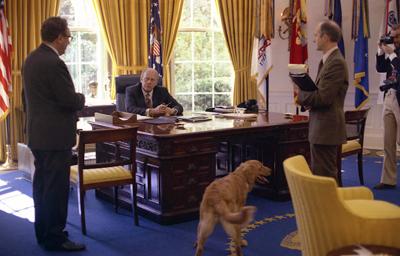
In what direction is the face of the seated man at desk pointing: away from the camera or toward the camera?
toward the camera

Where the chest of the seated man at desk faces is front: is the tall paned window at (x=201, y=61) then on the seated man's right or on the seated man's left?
on the seated man's left

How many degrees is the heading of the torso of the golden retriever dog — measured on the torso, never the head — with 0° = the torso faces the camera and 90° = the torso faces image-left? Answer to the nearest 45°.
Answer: approximately 225°

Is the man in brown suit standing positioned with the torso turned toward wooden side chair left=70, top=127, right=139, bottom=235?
yes

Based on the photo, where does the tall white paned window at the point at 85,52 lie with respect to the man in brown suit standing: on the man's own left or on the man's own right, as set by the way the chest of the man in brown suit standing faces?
on the man's own right

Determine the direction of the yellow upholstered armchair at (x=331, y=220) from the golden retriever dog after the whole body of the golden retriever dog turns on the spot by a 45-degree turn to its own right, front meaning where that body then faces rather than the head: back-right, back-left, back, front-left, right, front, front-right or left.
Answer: front-right

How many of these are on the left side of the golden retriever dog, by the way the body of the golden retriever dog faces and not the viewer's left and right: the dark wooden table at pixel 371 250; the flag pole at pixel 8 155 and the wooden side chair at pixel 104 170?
2

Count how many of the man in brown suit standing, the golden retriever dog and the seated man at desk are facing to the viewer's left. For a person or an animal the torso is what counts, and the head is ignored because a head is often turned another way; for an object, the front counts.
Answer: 1

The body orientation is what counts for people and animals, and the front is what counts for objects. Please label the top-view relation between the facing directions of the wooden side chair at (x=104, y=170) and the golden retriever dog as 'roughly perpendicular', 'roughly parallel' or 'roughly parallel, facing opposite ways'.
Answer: roughly perpendicular

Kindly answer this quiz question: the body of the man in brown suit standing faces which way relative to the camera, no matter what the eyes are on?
to the viewer's left

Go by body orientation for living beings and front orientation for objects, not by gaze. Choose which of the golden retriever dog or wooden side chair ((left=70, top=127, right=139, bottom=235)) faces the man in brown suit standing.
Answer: the golden retriever dog

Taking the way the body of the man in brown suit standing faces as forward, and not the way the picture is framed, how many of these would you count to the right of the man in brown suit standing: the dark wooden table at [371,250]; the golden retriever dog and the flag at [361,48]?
1

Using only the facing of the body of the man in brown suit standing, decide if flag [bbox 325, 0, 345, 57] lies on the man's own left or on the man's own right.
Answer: on the man's own right

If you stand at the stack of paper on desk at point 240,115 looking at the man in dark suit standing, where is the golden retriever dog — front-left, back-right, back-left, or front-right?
front-left

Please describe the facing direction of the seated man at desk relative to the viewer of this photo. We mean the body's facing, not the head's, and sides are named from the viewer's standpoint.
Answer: facing the viewer and to the right of the viewer

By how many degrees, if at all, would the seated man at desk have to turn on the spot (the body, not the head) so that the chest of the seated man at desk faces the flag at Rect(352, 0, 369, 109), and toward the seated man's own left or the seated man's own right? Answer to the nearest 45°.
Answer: approximately 90° to the seated man's own left
